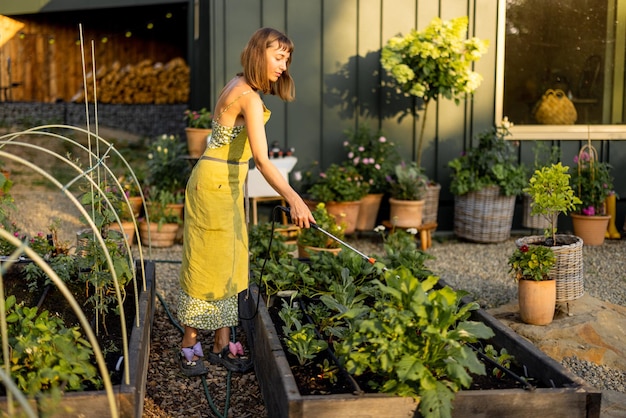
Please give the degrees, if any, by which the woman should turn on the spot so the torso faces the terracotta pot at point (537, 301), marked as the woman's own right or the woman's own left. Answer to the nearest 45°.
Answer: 0° — they already face it

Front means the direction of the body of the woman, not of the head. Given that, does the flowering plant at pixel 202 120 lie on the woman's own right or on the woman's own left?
on the woman's own left

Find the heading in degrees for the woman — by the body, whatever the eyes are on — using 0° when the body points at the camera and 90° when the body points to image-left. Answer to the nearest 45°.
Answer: approximately 270°

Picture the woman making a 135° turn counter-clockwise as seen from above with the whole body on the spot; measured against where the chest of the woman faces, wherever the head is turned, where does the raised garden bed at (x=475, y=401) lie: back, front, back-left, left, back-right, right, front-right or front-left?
back

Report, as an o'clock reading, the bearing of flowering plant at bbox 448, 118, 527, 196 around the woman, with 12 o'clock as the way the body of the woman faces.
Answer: The flowering plant is roughly at 10 o'clock from the woman.

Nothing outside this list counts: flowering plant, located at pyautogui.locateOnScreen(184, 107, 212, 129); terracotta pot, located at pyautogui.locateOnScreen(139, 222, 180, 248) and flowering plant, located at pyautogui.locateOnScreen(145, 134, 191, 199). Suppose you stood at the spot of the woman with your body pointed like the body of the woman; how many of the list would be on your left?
3

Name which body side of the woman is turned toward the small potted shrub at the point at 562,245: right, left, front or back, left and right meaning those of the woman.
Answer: front

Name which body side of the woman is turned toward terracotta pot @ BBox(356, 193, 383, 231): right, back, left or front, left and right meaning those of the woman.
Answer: left

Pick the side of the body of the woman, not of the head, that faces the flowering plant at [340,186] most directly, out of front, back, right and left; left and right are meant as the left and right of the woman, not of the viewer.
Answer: left

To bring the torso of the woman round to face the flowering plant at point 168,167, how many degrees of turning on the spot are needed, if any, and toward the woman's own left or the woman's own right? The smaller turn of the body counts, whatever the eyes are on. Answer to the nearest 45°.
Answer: approximately 90° to the woman's own left

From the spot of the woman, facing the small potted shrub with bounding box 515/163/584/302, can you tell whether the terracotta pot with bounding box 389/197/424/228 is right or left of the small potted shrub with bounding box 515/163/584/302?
left

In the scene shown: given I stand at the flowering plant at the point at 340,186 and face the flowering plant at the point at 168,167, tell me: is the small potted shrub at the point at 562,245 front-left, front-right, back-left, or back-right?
back-left
